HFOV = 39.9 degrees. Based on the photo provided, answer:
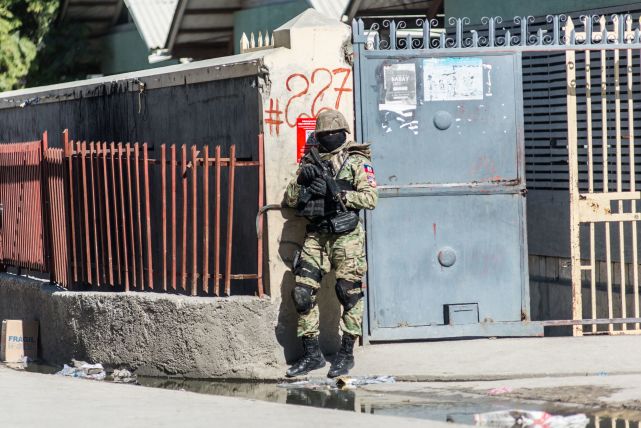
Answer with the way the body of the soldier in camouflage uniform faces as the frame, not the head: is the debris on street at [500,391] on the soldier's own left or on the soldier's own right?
on the soldier's own left

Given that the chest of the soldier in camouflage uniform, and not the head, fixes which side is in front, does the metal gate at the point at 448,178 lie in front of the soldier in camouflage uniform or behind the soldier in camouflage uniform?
behind

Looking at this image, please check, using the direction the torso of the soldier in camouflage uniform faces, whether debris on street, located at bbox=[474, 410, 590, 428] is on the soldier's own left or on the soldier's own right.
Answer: on the soldier's own left

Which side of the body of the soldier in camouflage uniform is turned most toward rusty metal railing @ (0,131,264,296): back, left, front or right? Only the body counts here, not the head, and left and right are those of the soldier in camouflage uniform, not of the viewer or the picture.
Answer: right

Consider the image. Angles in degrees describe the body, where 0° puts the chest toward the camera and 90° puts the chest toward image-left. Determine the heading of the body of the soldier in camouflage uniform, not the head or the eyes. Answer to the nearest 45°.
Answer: approximately 45°

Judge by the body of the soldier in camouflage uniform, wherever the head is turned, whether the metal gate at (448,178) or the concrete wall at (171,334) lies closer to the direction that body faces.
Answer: the concrete wall

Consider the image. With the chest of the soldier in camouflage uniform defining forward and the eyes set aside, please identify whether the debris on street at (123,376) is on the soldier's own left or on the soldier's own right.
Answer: on the soldier's own right

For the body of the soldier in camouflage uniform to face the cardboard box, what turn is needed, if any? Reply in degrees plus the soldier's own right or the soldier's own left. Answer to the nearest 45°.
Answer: approximately 90° to the soldier's own right
